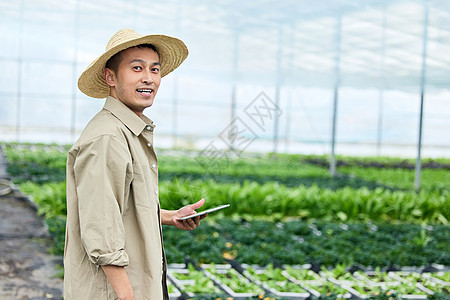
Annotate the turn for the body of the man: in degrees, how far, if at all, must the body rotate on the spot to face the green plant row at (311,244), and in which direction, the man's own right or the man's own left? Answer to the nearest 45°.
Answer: approximately 45° to the man's own left

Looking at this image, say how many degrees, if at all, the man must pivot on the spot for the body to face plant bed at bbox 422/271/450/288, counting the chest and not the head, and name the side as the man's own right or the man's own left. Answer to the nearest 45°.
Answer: approximately 45° to the man's own left

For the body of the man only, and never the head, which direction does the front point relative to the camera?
to the viewer's right

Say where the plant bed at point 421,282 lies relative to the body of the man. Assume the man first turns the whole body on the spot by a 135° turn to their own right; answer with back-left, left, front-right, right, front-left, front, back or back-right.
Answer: back

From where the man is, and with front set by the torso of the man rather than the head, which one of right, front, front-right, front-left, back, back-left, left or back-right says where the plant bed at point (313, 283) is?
front-left

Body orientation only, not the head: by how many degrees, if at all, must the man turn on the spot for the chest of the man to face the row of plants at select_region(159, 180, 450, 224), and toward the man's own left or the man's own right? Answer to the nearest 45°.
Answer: approximately 45° to the man's own left

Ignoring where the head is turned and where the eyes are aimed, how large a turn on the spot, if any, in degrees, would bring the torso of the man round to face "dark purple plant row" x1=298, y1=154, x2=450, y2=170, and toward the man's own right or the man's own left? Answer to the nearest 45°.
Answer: approximately 45° to the man's own left
